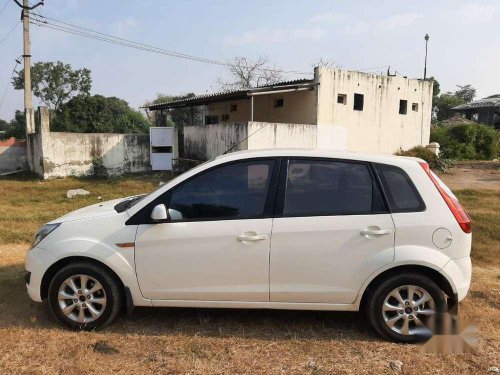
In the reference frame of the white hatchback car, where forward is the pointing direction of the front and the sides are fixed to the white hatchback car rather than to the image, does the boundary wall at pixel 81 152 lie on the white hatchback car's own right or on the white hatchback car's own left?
on the white hatchback car's own right

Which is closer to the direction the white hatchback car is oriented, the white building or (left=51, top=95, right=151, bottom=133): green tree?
the green tree

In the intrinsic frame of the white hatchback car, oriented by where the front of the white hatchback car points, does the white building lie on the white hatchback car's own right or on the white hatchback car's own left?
on the white hatchback car's own right

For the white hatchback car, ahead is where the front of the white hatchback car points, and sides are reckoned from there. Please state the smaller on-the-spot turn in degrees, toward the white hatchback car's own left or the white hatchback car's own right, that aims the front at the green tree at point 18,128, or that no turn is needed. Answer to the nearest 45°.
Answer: approximately 45° to the white hatchback car's own right

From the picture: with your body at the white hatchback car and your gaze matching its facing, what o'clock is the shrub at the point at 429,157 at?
The shrub is roughly at 4 o'clock from the white hatchback car.

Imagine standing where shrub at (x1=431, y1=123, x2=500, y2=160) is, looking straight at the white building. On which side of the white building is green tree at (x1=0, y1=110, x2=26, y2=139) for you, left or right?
right

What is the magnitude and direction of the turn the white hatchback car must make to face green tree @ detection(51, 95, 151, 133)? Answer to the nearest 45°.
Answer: approximately 45° to its right

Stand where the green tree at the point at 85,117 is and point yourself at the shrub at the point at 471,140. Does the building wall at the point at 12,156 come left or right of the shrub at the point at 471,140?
right

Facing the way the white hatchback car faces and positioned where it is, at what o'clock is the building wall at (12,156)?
The building wall is roughly at 2 o'clock from the white hatchback car.

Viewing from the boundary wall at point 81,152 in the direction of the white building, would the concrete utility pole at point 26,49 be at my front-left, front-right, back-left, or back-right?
back-left

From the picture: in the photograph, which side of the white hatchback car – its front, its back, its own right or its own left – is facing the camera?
left

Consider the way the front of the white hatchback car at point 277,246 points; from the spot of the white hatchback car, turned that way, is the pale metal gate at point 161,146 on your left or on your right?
on your right
